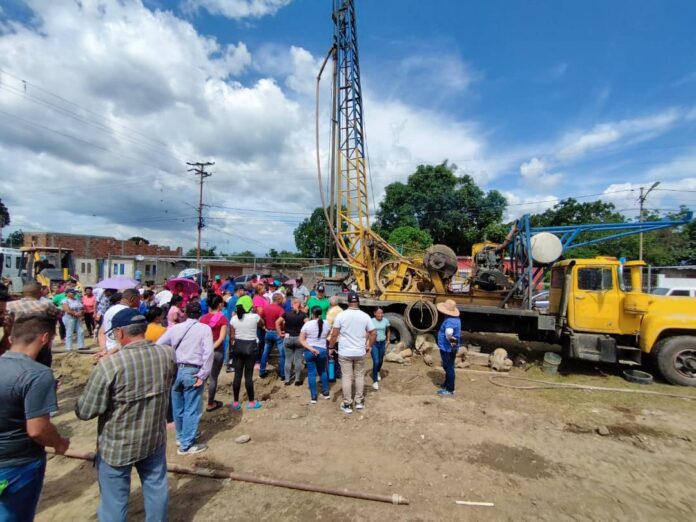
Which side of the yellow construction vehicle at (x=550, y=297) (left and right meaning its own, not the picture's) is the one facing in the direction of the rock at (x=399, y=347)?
back

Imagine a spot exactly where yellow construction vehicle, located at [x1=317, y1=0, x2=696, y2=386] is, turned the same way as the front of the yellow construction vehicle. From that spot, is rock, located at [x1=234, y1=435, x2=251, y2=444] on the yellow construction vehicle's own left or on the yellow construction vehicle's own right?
on the yellow construction vehicle's own right

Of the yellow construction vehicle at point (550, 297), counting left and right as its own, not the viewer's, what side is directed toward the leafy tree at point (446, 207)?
left

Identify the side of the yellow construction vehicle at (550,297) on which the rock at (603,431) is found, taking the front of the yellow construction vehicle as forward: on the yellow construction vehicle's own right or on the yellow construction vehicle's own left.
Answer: on the yellow construction vehicle's own right

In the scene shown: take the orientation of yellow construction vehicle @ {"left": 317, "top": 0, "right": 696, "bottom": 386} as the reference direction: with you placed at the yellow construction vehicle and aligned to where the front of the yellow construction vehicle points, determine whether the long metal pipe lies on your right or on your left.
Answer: on your right

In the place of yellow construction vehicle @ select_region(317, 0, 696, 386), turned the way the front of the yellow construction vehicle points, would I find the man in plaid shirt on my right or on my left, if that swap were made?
on my right

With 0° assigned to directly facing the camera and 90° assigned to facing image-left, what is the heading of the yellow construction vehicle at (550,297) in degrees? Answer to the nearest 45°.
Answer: approximately 270°

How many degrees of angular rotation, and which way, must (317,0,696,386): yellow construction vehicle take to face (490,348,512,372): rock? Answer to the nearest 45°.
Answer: approximately 135° to its right

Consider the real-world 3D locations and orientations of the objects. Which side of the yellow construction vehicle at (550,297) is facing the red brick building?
back

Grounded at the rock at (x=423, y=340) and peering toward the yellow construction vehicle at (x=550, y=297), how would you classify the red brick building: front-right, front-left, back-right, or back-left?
back-left
